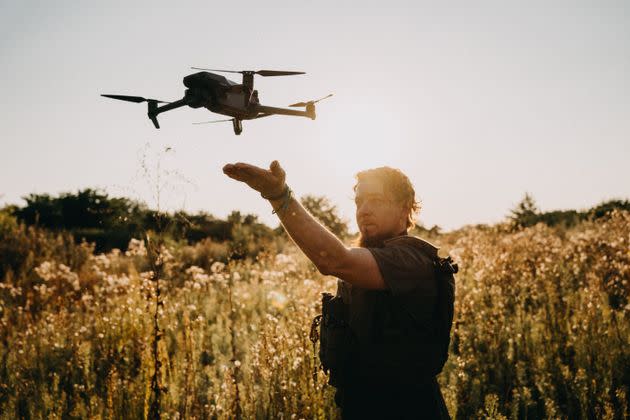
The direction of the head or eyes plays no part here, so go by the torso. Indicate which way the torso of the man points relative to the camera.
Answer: to the viewer's left

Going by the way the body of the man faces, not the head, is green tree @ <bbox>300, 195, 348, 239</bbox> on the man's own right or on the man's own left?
on the man's own right

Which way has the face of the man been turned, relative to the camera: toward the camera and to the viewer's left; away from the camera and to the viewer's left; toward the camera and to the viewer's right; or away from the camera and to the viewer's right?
toward the camera and to the viewer's left
